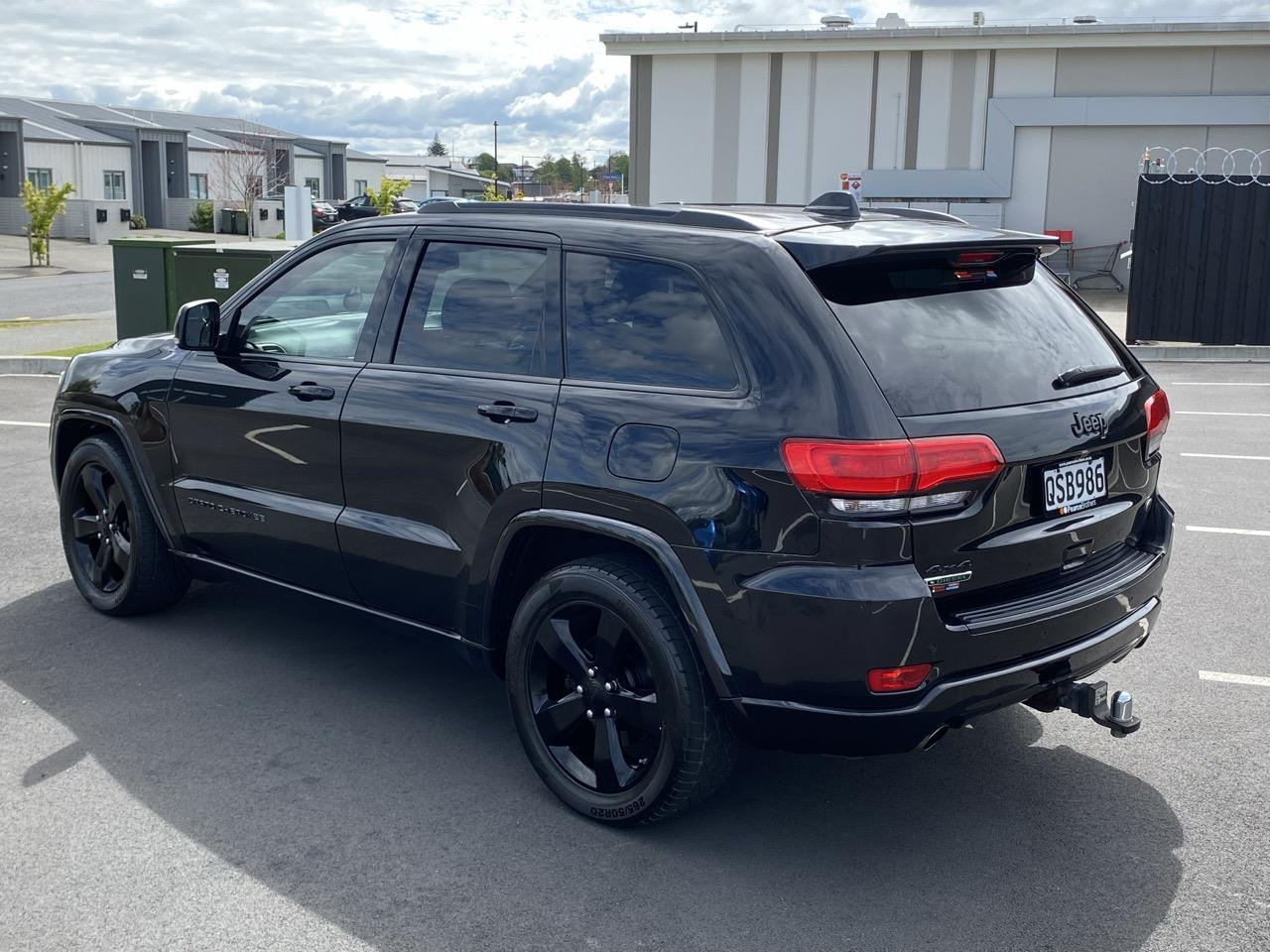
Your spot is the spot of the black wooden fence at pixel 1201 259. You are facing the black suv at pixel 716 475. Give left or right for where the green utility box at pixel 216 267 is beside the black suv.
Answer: right

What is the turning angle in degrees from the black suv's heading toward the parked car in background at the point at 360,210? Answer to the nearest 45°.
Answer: approximately 45° to its right

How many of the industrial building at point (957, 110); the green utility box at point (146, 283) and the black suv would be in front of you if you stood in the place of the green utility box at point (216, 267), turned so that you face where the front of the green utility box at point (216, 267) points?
1

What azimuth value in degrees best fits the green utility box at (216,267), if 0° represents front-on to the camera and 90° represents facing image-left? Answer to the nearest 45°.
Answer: approximately 0°

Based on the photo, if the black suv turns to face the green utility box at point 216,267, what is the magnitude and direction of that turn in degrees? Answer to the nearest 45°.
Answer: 0° — it already faces it

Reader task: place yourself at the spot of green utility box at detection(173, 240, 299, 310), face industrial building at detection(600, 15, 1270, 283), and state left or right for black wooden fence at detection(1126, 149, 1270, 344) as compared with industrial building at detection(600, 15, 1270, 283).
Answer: right

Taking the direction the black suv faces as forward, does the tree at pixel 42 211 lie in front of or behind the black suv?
in front

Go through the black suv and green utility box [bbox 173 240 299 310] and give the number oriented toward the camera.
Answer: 1

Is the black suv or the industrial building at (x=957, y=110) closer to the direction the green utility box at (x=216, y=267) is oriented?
the black suv

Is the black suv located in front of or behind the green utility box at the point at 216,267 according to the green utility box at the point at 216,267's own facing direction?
in front

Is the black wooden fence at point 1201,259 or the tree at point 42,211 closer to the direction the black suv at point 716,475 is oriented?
the tree

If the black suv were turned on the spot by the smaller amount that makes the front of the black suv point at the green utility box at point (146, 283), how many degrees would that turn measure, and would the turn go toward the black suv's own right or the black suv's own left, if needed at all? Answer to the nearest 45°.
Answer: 0° — it already faces it

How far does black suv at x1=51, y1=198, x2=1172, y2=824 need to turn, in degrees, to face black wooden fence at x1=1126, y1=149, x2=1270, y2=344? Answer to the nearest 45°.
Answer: approximately 90° to its right

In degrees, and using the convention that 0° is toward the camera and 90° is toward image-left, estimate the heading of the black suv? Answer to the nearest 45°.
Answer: approximately 135°
